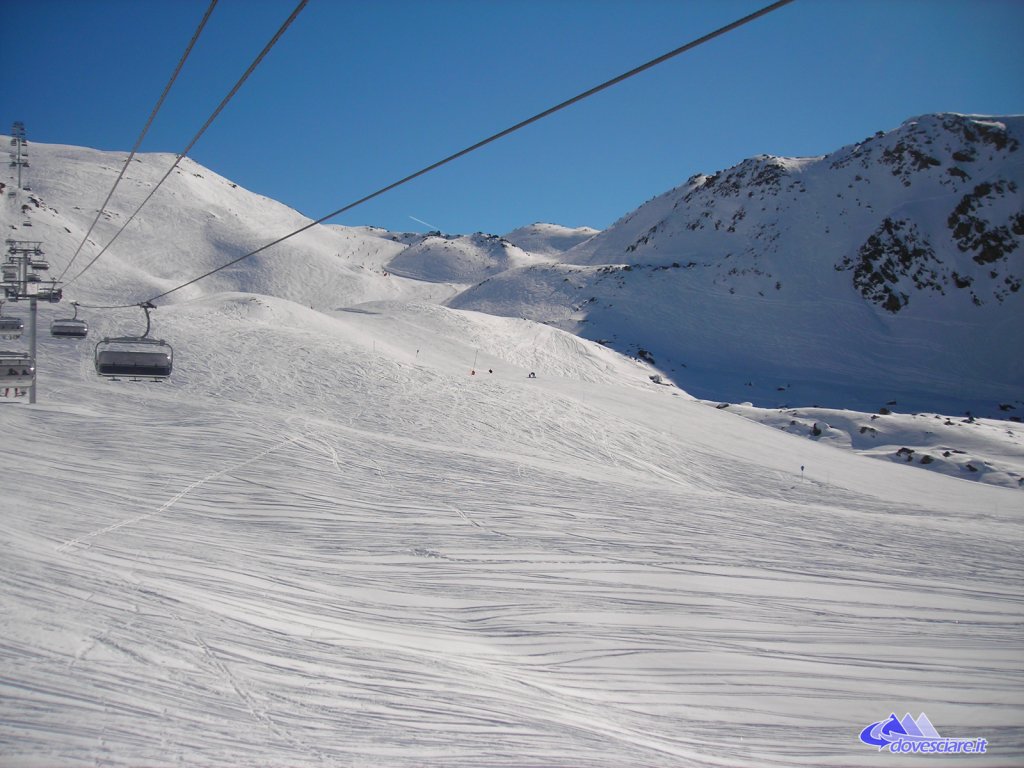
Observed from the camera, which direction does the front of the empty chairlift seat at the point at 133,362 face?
facing the viewer

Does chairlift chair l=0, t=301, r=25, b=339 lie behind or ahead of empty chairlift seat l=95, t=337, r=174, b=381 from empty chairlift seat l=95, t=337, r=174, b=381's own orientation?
behind

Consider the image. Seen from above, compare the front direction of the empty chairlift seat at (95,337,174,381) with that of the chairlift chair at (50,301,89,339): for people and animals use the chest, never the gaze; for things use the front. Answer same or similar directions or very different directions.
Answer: same or similar directions

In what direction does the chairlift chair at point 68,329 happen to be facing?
toward the camera
